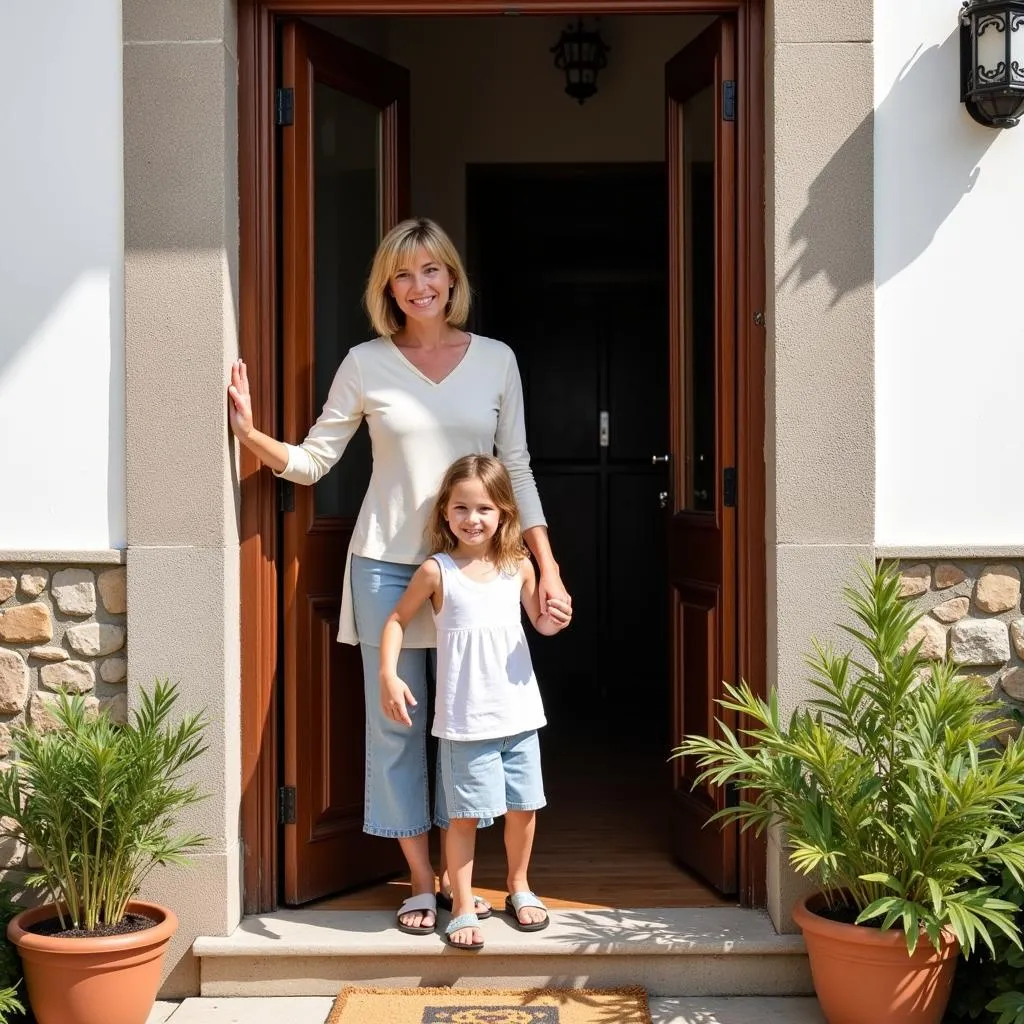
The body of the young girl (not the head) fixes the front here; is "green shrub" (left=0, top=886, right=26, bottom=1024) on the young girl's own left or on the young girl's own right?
on the young girl's own right

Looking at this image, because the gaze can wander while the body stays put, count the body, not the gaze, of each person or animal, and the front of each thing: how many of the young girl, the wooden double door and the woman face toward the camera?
3

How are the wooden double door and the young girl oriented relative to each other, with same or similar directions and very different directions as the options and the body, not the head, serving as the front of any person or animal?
same or similar directions

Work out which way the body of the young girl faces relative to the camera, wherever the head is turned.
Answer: toward the camera

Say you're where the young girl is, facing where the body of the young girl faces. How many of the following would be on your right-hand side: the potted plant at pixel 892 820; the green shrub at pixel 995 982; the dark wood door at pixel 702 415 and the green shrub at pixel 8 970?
1

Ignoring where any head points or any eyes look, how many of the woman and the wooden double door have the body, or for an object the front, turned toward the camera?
2

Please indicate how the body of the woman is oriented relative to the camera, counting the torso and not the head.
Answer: toward the camera

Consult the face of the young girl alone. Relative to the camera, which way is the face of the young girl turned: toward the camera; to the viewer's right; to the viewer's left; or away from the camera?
toward the camera

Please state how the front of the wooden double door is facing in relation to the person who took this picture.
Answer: facing the viewer

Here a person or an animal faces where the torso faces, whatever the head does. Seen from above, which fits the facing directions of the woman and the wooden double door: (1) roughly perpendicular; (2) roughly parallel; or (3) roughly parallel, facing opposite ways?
roughly parallel

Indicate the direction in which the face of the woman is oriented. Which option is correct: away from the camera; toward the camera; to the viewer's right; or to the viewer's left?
toward the camera

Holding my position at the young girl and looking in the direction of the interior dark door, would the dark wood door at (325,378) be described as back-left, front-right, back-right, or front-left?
front-left

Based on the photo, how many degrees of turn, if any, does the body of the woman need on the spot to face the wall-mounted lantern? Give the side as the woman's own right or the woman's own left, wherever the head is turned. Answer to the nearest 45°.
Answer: approximately 90° to the woman's own left
